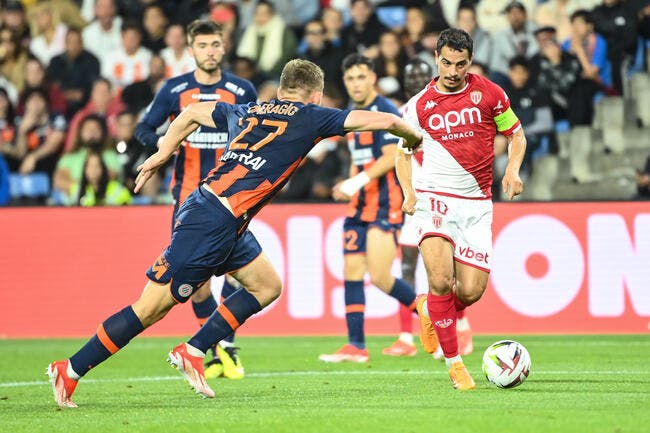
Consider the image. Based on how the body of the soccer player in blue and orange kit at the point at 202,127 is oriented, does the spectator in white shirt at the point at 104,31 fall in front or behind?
behind

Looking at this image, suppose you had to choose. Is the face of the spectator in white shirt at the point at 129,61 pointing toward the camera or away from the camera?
toward the camera

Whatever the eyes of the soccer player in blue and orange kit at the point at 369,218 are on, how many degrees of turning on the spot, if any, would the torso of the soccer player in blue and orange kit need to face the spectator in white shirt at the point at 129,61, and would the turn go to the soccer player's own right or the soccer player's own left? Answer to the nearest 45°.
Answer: approximately 90° to the soccer player's own right

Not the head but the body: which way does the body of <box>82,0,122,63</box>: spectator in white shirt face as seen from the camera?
toward the camera

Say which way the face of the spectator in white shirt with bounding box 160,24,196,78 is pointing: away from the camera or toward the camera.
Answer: toward the camera

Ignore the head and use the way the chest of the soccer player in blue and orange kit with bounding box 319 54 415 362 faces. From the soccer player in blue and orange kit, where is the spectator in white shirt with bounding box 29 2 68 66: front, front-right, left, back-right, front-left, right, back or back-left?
right

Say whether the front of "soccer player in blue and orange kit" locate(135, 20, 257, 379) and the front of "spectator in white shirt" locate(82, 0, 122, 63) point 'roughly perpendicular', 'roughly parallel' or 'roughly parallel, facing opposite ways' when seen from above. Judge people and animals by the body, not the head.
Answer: roughly parallel

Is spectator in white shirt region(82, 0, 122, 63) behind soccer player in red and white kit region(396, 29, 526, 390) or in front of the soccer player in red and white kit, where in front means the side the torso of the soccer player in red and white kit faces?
behind

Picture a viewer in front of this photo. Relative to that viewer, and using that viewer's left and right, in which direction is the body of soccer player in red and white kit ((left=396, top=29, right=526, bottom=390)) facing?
facing the viewer

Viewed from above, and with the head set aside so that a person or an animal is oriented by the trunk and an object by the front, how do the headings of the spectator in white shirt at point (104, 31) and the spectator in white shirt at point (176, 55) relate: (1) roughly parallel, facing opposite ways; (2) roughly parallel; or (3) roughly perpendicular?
roughly parallel

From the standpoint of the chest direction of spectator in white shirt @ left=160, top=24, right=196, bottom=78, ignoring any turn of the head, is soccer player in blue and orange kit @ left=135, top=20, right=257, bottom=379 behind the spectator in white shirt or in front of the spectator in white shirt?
in front

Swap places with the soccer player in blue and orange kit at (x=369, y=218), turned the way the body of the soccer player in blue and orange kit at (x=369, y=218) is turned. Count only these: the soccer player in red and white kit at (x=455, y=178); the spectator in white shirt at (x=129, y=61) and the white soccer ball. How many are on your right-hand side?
1
